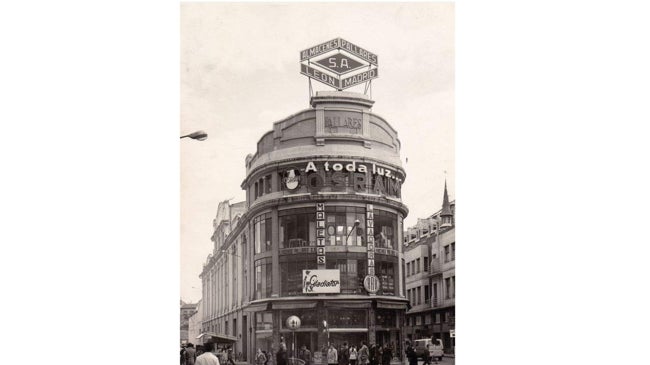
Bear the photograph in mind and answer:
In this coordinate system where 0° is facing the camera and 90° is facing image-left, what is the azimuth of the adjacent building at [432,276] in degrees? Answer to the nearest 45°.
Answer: approximately 45°

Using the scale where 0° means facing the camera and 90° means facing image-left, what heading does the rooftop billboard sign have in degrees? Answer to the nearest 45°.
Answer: approximately 0°
